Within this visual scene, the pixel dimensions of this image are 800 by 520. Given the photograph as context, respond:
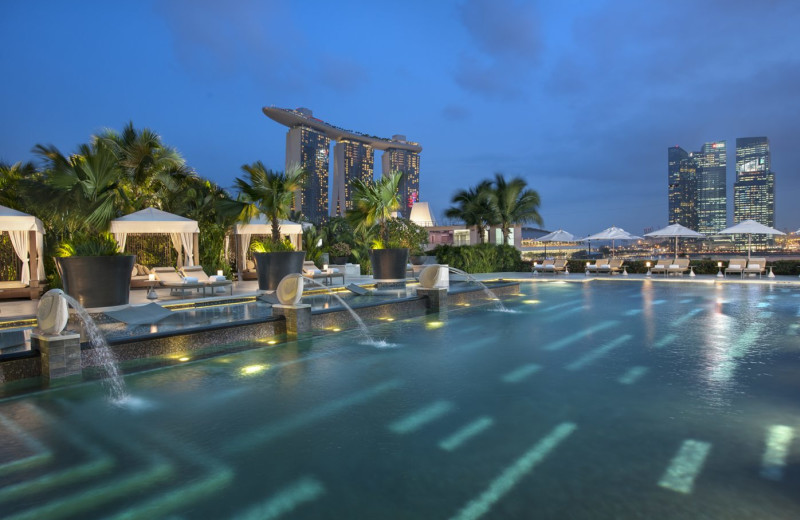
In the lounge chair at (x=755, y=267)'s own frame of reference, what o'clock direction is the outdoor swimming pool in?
The outdoor swimming pool is roughly at 12 o'clock from the lounge chair.

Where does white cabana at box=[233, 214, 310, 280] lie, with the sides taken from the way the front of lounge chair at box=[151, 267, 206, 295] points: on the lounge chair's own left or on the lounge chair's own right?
on the lounge chair's own left

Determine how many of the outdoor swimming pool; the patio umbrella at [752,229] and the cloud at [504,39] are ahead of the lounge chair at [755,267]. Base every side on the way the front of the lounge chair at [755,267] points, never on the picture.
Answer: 1

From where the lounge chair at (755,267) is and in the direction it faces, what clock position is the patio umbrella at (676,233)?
The patio umbrella is roughly at 4 o'clock from the lounge chair.

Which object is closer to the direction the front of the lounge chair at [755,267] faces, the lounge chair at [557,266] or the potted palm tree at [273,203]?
the potted palm tree

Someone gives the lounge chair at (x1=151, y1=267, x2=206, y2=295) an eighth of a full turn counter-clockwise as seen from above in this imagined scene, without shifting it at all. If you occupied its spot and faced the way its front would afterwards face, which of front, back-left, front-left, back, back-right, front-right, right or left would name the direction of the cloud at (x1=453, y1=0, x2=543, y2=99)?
front-left

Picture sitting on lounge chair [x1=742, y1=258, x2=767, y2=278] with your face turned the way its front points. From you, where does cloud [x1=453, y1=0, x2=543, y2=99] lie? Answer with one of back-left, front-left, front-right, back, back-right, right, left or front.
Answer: back-right

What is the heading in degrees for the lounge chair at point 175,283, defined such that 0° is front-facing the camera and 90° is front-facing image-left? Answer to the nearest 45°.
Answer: approximately 315°

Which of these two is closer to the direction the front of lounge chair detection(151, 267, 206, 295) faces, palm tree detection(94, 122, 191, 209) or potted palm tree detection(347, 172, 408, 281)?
the potted palm tree

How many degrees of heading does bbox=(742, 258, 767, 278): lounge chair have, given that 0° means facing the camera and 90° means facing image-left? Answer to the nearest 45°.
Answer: approximately 0°

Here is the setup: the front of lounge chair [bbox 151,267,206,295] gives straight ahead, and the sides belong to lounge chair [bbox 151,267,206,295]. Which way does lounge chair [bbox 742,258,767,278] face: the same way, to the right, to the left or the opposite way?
to the right
